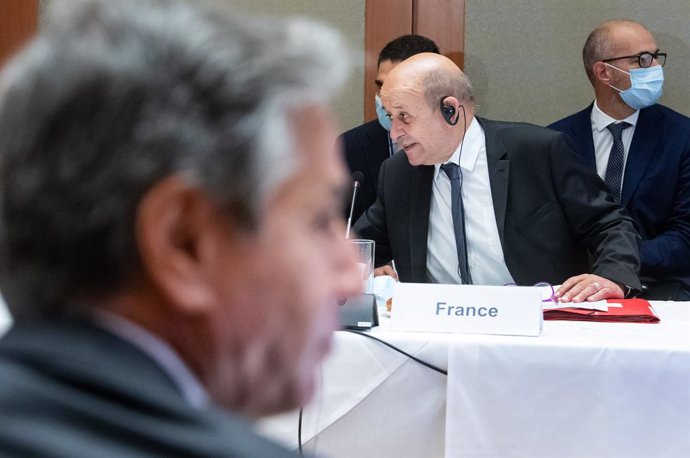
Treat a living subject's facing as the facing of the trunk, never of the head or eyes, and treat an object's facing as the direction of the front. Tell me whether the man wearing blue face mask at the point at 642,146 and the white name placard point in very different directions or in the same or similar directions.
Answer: same or similar directions

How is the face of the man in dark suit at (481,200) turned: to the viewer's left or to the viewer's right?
to the viewer's left

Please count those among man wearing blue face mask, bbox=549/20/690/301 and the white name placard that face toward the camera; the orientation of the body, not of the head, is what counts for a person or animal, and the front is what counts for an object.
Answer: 2

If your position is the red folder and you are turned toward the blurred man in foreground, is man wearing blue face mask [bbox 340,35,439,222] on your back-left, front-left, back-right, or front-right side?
back-right

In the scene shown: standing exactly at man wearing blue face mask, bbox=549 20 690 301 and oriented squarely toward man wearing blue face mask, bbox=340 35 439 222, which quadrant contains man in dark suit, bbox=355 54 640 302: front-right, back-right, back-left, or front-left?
front-left

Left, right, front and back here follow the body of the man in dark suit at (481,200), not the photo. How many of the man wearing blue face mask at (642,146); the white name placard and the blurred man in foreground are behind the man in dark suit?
1

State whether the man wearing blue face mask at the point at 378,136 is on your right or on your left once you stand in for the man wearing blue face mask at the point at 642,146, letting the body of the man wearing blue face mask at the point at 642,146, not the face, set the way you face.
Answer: on your right

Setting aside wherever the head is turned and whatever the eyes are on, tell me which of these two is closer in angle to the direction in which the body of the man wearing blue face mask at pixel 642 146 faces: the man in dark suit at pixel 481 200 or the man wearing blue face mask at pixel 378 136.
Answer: the man in dark suit

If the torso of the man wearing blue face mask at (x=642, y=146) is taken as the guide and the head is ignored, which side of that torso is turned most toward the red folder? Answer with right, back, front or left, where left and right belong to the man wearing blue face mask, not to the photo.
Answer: front

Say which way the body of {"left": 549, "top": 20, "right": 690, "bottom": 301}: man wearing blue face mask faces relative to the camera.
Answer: toward the camera

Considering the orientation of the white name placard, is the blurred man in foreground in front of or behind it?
in front

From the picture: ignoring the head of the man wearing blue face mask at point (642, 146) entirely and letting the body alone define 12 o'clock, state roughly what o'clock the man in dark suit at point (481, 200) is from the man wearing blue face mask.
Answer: The man in dark suit is roughly at 1 o'clock from the man wearing blue face mask.

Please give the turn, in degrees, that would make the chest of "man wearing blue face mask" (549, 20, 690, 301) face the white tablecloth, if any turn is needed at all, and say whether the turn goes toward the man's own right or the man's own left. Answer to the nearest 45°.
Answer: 0° — they already face it

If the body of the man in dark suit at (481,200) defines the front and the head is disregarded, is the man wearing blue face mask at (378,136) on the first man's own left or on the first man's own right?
on the first man's own right
